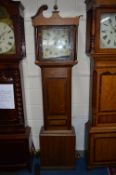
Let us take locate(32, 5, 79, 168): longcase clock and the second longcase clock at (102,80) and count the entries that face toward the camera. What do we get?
2
